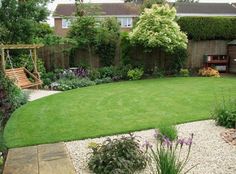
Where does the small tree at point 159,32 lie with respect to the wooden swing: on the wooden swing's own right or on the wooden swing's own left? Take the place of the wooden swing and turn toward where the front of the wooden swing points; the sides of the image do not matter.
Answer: on the wooden swing's own left

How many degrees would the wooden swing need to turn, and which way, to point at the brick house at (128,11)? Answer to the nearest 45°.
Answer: approximately 90° to its left

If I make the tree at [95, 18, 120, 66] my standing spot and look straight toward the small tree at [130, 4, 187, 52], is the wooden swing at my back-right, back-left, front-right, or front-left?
back-right

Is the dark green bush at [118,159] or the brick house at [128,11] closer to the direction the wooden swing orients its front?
the dark green bush

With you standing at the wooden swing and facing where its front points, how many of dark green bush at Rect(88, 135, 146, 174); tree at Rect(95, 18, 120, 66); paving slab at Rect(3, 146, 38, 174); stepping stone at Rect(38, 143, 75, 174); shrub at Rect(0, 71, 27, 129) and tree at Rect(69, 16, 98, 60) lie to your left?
2

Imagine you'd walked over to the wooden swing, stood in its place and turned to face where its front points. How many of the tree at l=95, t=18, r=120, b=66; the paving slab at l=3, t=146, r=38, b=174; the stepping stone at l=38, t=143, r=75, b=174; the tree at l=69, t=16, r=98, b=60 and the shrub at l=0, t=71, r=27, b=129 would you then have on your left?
2

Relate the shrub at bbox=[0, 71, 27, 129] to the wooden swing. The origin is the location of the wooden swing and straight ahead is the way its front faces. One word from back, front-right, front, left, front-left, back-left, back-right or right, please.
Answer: front-right

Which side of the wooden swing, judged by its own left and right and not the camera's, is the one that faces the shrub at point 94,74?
left

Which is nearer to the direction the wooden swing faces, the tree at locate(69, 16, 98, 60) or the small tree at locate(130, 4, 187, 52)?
the small tree

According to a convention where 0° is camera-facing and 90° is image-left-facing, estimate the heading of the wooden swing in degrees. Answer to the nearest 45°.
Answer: approximately 315°

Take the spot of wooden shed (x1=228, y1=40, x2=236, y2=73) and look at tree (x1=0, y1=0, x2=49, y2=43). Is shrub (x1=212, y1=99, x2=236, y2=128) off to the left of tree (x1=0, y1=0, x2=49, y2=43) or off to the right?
left

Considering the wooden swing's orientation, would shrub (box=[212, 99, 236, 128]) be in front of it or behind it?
in front

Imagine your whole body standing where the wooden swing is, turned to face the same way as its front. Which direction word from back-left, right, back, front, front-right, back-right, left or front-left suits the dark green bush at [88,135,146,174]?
front-right

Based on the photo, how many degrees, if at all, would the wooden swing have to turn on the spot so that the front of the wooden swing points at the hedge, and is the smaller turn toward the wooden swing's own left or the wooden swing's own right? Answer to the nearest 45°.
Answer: approximately 45° to the wooden swing's own left

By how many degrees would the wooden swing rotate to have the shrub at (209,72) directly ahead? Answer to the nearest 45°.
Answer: approximately 45° to its left
